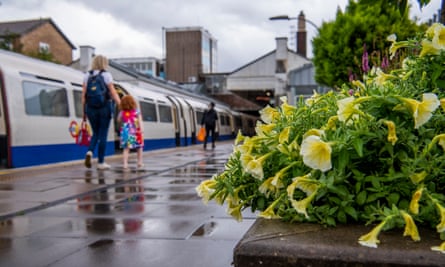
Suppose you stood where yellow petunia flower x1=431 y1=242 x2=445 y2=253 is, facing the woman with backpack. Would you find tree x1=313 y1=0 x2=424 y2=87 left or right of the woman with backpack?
right

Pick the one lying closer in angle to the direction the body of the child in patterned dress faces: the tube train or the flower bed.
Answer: the tube train

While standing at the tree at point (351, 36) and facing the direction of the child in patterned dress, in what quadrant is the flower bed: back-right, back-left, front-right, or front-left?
front-left

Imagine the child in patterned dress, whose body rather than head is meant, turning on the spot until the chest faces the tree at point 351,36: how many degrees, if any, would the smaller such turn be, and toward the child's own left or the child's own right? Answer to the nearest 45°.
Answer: approximately 45° to the child's own right

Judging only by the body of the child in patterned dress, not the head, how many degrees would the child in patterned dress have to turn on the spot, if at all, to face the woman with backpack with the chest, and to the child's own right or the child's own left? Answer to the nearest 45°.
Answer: approximately 135° to the child's own left

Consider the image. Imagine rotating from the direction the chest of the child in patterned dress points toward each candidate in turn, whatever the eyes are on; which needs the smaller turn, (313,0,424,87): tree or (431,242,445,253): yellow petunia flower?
the tree

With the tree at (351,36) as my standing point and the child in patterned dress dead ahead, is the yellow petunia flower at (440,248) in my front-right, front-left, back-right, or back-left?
front-left

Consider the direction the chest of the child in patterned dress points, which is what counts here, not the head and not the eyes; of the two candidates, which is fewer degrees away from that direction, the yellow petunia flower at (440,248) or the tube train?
the tube train

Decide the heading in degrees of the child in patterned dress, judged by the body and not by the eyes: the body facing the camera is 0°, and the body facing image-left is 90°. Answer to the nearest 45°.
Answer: approximately 180°

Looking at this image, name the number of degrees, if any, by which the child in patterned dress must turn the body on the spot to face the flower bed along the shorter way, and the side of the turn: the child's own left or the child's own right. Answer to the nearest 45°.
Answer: approximately 180°

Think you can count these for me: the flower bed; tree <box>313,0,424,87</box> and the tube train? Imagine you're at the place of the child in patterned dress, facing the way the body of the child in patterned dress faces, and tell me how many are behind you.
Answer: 1

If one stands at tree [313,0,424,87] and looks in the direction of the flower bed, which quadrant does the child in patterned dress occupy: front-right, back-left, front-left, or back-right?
front-right

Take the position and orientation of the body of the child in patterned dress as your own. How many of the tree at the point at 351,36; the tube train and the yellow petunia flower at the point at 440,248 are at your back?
1
